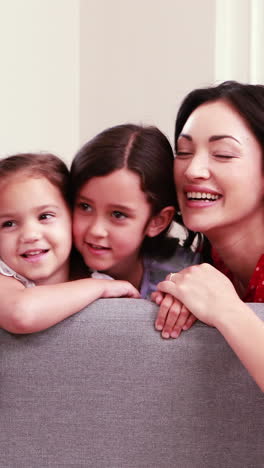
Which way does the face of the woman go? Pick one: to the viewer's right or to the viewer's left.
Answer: to the viewer's left

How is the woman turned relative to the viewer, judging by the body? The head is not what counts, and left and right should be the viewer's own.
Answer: facing the viewer and to the left of the viewer

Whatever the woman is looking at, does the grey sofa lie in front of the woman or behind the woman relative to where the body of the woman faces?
in front
